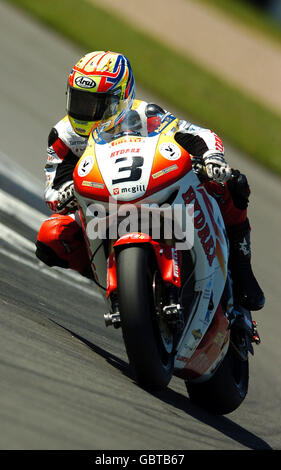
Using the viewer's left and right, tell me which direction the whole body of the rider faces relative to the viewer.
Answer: facing the viewer

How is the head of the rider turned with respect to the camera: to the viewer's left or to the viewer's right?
to the viewer's left
